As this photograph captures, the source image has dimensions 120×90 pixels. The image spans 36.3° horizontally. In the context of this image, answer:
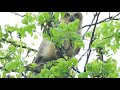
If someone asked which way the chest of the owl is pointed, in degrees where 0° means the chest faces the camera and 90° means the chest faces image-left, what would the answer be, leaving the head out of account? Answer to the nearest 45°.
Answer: approximately 315°
